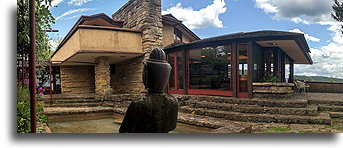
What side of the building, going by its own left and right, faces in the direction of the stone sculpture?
front

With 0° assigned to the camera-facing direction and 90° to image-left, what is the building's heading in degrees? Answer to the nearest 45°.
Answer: approximately 0°
